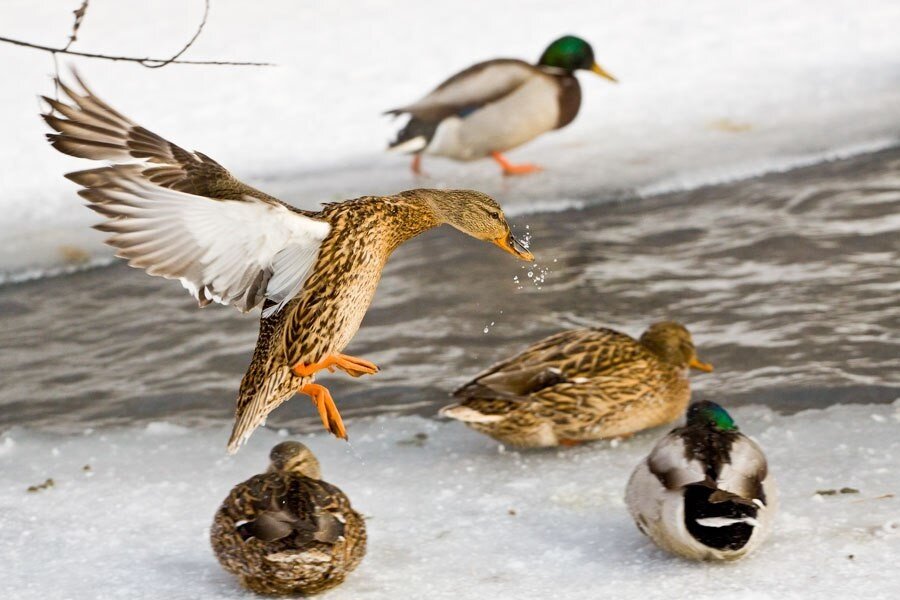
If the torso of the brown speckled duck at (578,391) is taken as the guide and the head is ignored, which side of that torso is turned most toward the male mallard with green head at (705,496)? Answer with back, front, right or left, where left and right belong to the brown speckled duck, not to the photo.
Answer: right

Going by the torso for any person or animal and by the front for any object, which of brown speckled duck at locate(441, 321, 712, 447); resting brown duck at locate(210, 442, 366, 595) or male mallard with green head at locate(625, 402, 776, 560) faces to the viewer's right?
the brown speckled duck

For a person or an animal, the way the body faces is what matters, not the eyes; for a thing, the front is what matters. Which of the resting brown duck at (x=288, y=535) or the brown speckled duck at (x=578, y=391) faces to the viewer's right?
the brown speckled duck

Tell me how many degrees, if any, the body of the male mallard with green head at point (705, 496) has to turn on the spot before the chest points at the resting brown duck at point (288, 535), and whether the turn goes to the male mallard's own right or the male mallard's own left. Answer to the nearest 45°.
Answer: approximately 90° to the male mallard's own left

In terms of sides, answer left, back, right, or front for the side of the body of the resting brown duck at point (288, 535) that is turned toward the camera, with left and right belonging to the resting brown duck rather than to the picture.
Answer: back

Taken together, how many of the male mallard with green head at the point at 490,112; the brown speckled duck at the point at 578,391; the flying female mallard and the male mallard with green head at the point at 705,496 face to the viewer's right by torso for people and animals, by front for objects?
3

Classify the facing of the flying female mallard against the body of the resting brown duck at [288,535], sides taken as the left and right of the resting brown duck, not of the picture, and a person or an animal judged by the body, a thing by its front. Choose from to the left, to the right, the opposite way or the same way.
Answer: to the right

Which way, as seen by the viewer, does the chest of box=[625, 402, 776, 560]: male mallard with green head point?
away from the camera

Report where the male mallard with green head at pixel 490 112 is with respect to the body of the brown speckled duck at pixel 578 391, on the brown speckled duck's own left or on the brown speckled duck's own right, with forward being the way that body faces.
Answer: on the brown speckled duck's own left

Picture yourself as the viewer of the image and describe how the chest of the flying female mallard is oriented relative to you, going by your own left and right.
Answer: facing to the right of the viewer

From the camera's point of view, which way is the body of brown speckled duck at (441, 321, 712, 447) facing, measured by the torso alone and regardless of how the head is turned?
to the viewer's right

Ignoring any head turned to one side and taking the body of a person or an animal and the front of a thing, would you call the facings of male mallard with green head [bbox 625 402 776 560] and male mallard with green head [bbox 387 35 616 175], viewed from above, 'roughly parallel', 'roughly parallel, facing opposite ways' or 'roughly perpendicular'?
roughly perpendicular

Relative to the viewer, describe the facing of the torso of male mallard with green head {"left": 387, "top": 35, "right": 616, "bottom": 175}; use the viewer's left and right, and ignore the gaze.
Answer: facing to the right of the viewer
